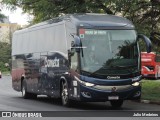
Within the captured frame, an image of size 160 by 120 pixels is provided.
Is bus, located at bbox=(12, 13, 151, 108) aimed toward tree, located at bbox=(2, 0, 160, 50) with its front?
no

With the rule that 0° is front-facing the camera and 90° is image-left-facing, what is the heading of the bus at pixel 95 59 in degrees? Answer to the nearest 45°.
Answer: approximately 315°
